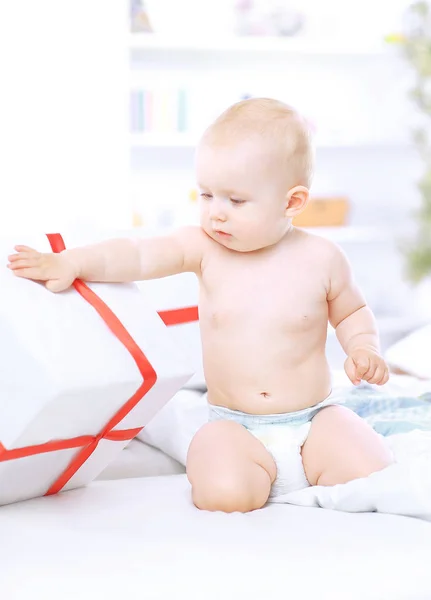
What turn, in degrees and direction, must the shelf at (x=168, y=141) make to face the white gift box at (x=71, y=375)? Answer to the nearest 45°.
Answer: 0° — it already faces it

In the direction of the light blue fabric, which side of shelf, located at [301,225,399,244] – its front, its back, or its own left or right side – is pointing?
front

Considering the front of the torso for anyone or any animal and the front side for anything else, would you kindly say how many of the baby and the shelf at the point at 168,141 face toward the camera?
2

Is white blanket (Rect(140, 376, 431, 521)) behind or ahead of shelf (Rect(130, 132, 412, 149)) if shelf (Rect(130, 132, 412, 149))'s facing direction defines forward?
ahead

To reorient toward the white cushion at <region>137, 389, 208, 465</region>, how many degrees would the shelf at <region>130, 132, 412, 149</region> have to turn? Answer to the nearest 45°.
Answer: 0° — it already faces it

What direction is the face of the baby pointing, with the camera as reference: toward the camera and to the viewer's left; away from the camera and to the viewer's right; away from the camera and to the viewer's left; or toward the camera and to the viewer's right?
toward the camera and to the viewer's left

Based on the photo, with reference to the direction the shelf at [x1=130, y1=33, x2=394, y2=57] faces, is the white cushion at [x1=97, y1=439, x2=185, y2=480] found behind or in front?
in front
